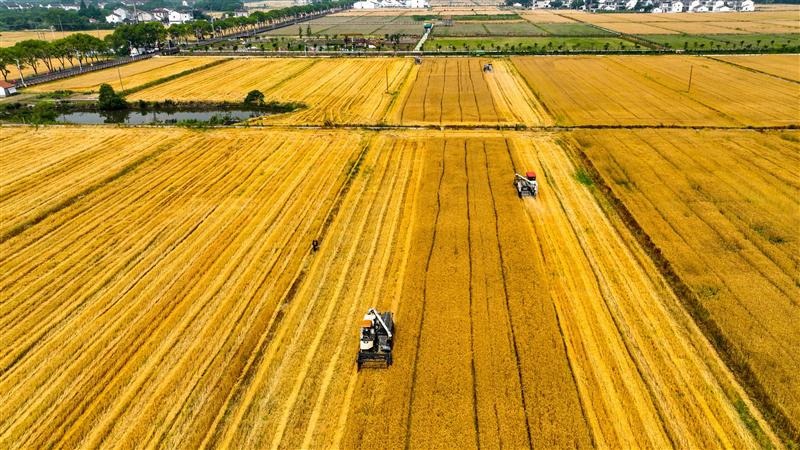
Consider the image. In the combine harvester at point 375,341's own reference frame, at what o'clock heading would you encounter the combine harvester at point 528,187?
the combine harvester at point 528,187 is roughly at 7 o'clock from the combine harvester at point 375,341.

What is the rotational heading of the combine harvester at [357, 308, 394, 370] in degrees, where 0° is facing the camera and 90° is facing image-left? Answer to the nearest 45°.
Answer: approximately 0°
